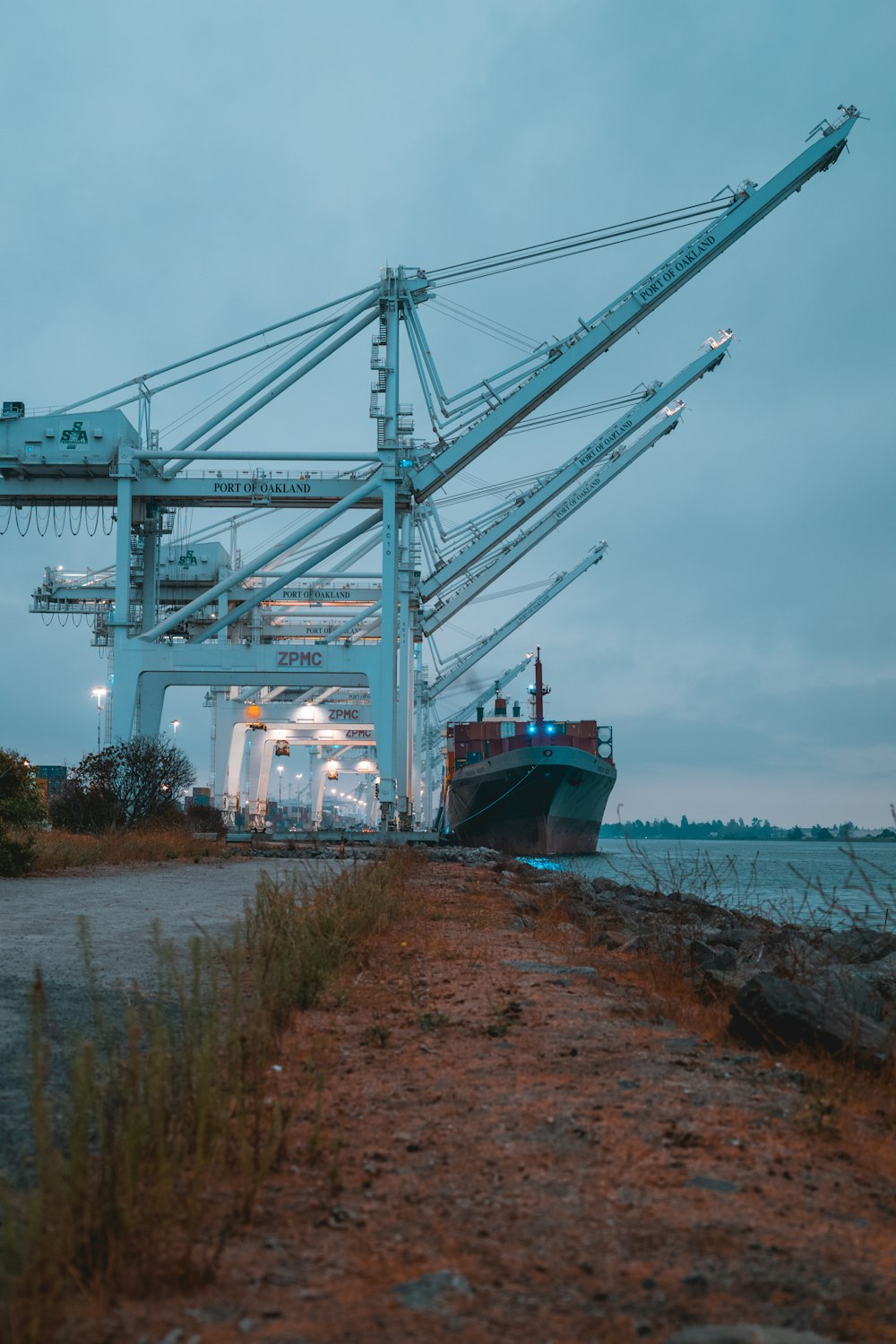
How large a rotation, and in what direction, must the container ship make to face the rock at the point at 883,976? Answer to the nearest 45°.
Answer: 0° — it already faces it

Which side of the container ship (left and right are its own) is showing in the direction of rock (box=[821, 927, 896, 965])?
front

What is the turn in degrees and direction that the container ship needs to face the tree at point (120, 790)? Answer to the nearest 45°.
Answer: approximately 45° to its right

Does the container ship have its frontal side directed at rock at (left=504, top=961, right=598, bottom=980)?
yes

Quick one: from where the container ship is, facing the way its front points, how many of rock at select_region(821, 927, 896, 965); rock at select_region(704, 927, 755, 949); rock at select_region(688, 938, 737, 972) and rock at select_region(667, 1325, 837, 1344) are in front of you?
4

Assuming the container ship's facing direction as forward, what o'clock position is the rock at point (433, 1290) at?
The rock is roughly at 12 o'clock from the container ship.

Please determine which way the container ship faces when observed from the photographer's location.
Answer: facing the viewer

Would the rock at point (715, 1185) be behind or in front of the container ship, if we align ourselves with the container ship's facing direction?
in front

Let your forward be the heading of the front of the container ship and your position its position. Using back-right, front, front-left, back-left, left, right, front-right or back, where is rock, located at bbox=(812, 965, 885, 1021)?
front

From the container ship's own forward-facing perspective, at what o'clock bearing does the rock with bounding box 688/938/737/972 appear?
The rock is roughly at 12 o'clock from the container ship.

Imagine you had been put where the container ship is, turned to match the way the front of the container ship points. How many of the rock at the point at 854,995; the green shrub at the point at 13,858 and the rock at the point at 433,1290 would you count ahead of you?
3

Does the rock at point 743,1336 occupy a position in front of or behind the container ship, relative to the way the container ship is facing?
in front

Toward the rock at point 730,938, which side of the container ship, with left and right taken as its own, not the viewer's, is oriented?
front
